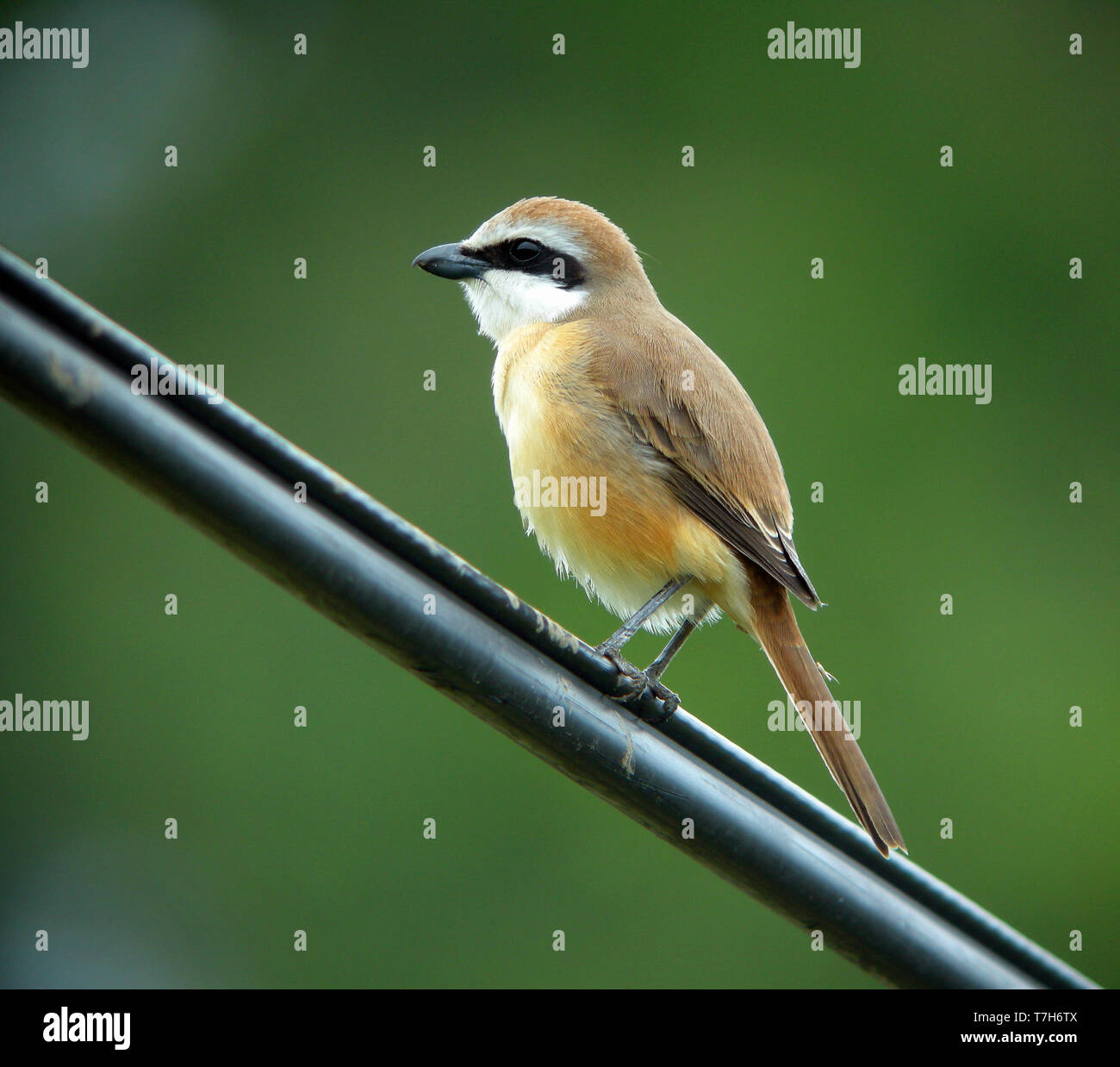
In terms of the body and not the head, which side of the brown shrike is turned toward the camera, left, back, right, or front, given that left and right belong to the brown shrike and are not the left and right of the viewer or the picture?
left
